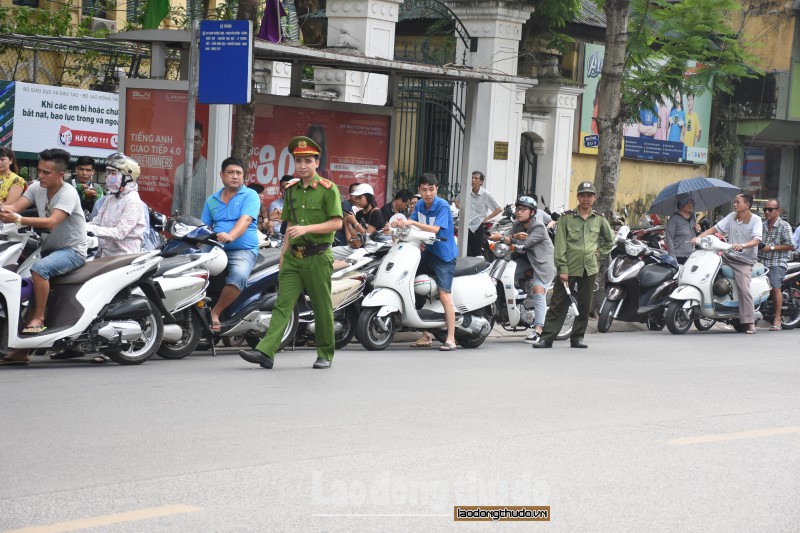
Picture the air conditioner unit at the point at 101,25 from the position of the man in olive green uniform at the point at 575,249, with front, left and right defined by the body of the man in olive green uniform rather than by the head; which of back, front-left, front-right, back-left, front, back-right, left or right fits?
back-right

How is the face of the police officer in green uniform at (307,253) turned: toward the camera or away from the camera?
toward the camera

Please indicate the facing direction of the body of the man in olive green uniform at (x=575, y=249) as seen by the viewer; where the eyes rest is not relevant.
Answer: toward the camera

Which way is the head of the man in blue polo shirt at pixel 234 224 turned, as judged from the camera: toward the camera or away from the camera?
toward the camera

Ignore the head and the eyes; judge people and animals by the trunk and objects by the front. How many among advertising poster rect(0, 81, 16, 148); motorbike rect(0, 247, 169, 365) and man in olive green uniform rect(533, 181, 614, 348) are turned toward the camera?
2

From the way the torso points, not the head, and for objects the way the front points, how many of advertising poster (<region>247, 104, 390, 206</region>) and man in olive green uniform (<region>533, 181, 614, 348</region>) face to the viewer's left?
0

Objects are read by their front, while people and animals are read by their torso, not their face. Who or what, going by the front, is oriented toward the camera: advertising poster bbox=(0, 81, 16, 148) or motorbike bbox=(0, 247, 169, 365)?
the advertising poster

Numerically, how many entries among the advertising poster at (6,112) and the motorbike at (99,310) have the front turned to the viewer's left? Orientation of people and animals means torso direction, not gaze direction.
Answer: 1

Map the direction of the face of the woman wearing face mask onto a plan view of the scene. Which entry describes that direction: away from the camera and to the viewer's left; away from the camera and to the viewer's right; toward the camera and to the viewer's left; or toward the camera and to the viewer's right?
toward the camera and to the viewer's left

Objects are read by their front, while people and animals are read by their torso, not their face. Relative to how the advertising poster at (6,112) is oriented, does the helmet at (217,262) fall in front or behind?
in front

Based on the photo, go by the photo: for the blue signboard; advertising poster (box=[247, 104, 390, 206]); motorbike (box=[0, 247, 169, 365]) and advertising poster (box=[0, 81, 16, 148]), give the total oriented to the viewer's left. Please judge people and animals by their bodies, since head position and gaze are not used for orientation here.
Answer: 1

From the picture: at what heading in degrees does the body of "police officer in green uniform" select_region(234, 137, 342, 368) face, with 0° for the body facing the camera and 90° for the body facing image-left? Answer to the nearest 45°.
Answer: approximately 45°

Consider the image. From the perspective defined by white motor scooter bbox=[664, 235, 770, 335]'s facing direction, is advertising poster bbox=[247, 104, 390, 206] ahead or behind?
ahead

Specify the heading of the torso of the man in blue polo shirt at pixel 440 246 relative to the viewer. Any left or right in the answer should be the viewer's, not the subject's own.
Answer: facing the viewer and to the left of the viewer

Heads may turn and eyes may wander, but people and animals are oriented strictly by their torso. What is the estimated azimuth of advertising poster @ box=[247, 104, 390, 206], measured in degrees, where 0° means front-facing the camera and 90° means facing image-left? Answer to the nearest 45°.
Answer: approximately 0°

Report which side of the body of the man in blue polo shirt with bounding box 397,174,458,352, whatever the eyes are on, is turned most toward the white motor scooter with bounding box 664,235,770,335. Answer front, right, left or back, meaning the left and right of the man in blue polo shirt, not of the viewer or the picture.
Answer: back
